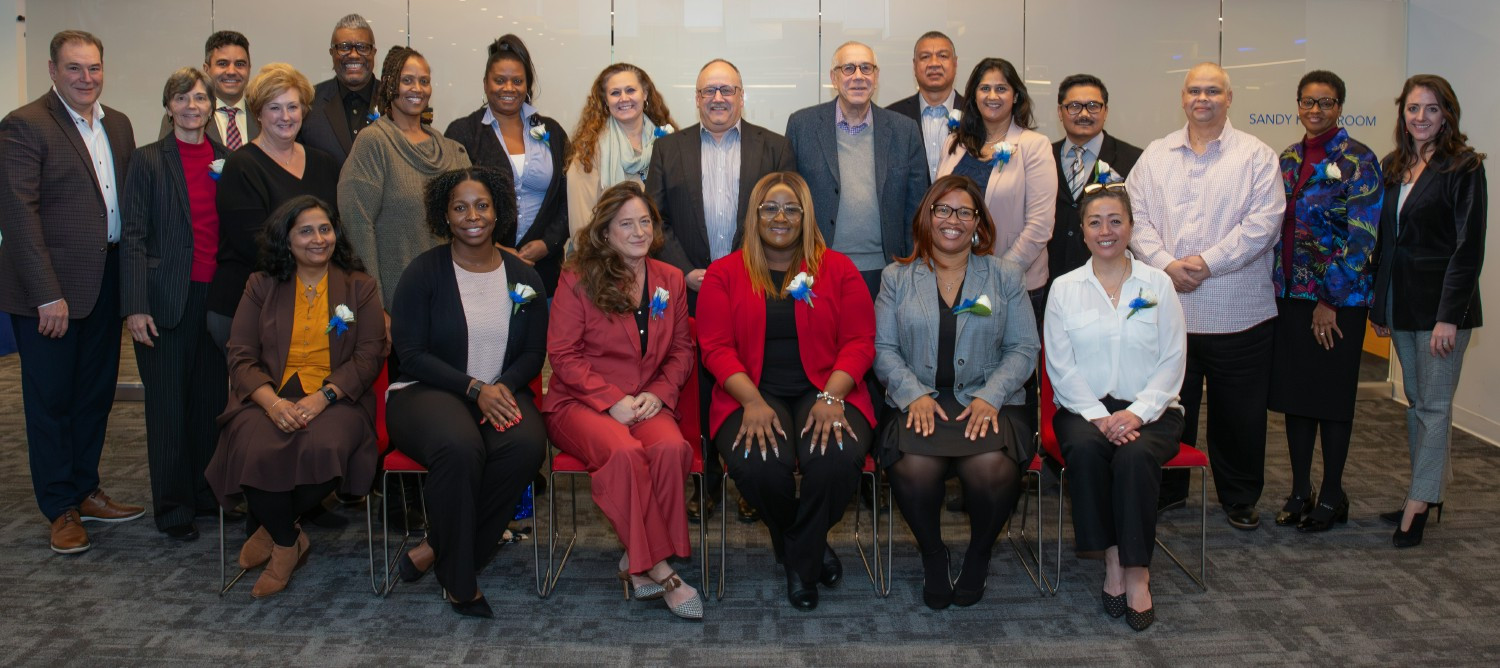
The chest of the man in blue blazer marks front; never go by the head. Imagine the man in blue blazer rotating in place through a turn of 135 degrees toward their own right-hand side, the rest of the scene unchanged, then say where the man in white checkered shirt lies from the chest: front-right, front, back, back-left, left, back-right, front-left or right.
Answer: back-right

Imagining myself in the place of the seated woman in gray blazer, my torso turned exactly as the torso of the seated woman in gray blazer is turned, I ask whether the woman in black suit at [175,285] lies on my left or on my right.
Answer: on my right

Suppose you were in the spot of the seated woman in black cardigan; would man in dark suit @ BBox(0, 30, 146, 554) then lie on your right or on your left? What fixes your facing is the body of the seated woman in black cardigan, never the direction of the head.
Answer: on your right

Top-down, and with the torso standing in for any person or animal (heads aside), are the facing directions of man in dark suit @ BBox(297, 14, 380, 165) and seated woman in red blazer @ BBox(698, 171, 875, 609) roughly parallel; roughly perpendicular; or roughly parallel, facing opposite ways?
roughly parallel

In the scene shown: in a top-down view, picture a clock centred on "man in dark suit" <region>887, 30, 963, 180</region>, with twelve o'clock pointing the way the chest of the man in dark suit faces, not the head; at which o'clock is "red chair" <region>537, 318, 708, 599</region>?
The red chair is roughly at 1 o'clock from the man in dark suit.

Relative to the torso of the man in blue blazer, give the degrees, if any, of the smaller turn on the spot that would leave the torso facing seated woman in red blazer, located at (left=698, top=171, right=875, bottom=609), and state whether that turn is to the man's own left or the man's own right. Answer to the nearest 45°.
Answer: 0° — they already face them

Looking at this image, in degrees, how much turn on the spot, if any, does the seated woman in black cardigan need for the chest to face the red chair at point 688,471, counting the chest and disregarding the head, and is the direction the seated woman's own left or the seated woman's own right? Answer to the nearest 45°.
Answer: approximately 90° to the seated woman's own left

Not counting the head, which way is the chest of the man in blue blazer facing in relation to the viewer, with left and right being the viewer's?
facing the viewer

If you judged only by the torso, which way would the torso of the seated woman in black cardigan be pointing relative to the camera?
toward the camera

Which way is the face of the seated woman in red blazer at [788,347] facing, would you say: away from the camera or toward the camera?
toward the camera
